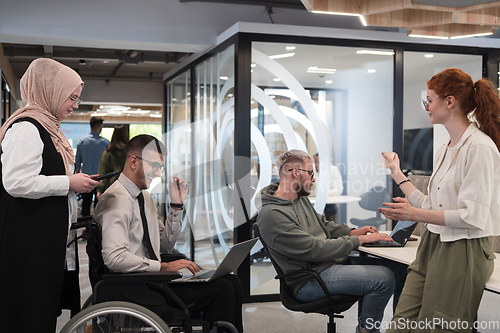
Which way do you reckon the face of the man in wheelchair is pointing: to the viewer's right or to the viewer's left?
to the viewer's right

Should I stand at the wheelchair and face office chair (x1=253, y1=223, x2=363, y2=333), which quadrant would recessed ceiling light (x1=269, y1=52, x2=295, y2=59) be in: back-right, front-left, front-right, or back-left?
front-left

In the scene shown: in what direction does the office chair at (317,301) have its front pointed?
to the viewer's right

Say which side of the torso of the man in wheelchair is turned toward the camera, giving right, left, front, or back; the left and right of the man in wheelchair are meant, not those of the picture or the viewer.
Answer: right

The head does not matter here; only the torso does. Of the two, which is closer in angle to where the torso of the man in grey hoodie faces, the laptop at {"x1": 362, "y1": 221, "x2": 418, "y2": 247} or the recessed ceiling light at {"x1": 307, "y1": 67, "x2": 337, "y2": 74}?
the laptop

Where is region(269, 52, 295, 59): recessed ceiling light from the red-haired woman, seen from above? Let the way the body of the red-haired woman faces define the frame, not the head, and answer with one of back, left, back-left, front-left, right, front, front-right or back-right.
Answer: front-right

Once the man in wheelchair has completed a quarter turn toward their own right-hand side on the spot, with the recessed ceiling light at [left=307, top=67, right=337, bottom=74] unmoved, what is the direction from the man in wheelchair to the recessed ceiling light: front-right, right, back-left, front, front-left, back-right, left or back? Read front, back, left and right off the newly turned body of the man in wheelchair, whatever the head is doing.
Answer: back-left

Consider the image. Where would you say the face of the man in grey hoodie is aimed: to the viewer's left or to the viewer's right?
to the viewer's right

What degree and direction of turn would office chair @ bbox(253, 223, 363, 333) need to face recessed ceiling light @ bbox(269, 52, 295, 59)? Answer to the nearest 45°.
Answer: approximately 90° to its left

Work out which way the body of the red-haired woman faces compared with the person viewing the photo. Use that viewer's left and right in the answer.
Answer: facing to the left of the viewer

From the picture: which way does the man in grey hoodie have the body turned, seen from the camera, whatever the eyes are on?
to the viewer's right

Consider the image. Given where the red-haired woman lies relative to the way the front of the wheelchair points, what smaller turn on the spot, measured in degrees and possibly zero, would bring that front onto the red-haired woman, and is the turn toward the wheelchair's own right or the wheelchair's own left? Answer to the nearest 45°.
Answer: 0° — it already faces them

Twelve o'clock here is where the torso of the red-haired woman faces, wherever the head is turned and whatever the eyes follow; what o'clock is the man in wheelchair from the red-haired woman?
The man in wheelchair is roughly at 12 o'clock from the red-haired woman.

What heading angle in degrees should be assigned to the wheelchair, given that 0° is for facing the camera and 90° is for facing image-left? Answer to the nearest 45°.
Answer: approximately 270°

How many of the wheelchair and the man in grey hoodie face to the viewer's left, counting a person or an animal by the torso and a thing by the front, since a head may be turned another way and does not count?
0

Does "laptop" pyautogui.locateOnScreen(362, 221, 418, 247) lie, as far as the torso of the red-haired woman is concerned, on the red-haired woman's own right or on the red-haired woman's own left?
on the red-haired woman's own right

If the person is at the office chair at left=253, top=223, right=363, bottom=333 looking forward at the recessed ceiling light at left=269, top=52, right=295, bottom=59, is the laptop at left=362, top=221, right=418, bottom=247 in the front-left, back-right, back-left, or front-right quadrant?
front-right

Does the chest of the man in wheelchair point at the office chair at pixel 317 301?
yes

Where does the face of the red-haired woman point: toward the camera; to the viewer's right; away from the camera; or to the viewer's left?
to the viewer's left
